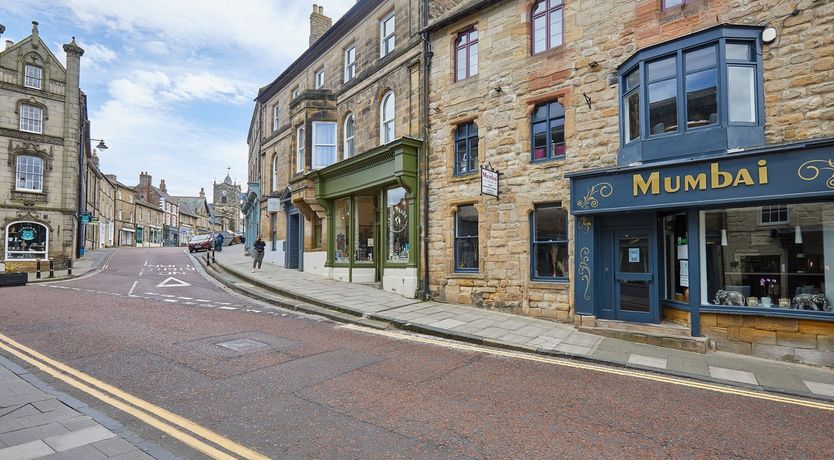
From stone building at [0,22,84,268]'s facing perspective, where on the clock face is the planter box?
The planter box is roughly at 12 o'clock from the stone building.

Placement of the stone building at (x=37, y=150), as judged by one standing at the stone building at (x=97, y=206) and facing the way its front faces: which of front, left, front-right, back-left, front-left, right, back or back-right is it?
front-right

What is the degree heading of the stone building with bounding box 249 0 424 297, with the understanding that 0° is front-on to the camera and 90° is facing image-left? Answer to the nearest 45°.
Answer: approximately 45°

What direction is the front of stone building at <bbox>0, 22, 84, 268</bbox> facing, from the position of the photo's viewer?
facing the viewer

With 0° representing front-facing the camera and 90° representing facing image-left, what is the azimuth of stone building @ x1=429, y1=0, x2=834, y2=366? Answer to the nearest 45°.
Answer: approximately 45°

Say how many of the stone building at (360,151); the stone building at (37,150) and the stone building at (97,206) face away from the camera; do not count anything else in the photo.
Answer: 0

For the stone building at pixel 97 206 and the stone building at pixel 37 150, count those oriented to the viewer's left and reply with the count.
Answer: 0

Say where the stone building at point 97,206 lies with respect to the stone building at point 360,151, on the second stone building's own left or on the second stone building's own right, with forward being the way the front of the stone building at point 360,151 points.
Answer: on the second stone building's own right

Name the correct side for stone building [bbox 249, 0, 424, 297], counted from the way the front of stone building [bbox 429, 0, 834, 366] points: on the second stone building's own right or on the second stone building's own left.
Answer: on the second stone building's own right

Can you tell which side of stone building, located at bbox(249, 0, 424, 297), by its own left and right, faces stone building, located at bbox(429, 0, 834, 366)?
left

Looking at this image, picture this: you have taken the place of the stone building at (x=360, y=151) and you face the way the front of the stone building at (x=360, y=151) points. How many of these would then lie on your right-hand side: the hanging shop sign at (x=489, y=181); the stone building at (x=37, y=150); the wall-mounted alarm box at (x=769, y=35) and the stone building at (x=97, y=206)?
2

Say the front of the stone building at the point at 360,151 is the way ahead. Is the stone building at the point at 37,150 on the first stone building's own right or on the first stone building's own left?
on the first stone building's own right

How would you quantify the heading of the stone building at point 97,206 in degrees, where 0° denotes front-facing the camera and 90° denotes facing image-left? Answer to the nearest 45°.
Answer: approximately 315°
